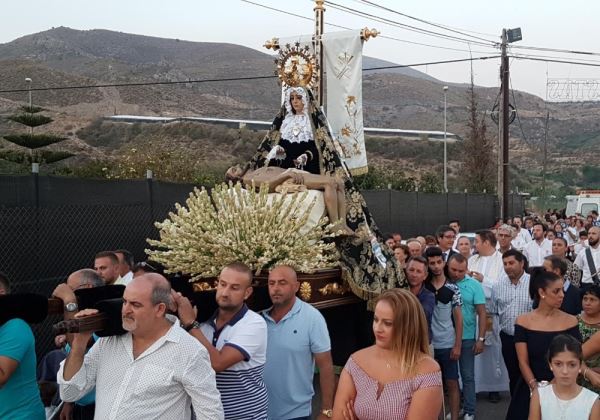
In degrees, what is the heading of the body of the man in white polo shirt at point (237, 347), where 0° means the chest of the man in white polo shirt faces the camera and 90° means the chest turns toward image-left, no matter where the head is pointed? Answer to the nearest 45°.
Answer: approximately 45°

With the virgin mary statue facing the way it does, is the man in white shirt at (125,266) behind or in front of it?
in front

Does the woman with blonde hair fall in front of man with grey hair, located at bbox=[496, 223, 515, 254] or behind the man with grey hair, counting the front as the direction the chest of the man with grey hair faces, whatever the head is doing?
in front

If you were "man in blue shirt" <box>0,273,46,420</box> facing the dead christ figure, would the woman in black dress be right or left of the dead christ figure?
right

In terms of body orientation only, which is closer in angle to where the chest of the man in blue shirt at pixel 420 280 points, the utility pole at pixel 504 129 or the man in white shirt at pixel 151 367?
the man in white shirt

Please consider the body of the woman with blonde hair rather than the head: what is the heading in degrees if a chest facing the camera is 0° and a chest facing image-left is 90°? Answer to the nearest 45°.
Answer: approximately 45°

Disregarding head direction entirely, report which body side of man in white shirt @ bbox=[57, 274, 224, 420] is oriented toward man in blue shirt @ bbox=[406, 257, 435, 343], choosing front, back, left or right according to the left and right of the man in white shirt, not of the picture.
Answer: back

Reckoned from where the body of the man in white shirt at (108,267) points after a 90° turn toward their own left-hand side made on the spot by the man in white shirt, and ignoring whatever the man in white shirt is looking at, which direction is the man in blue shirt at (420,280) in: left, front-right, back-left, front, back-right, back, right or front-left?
front-left
